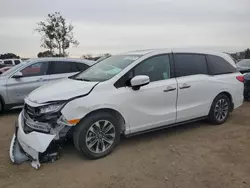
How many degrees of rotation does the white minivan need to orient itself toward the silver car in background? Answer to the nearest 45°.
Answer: approximately 90° to its right

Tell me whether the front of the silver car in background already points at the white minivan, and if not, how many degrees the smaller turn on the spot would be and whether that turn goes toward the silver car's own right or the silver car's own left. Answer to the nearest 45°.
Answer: approximately 135° to the silver car's own left

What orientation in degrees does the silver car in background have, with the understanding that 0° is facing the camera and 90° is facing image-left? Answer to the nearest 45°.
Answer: approximately 90°

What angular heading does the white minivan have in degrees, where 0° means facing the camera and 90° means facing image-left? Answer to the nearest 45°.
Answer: approximately 45°

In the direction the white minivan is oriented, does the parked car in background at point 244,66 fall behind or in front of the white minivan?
behind

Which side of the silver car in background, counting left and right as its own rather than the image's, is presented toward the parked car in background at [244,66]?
back
